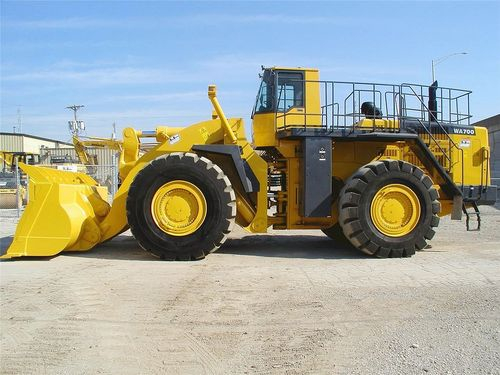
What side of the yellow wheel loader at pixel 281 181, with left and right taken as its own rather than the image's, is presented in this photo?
left
